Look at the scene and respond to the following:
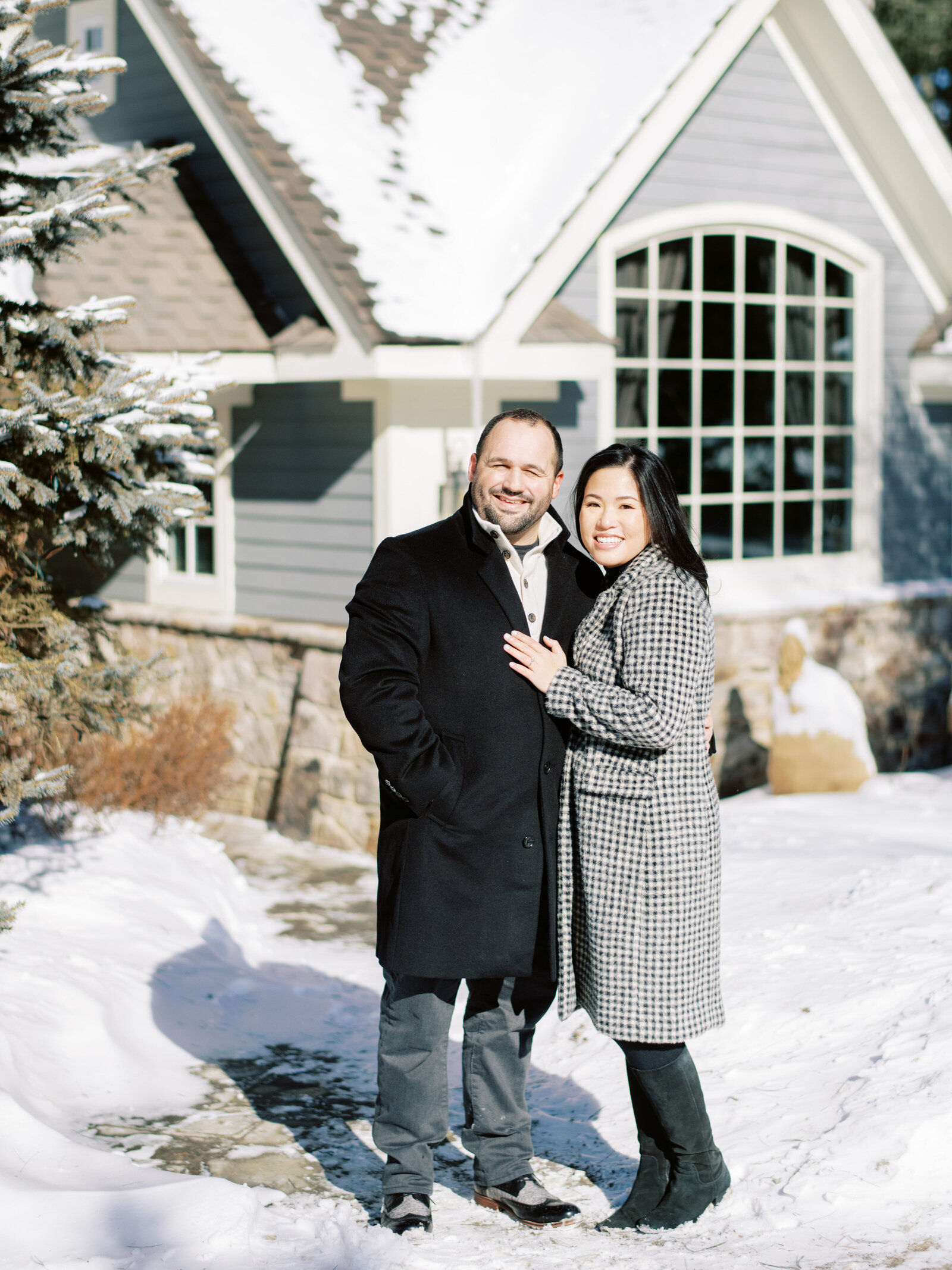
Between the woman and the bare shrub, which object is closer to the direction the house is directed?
the woman

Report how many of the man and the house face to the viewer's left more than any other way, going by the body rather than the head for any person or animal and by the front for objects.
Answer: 0

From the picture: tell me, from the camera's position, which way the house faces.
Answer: facing the viewer

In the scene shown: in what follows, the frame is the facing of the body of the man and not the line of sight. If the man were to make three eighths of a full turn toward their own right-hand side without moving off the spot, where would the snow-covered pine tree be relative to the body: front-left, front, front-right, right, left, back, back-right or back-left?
front-right

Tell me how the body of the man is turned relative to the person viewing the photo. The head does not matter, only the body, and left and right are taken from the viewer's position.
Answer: facing the viewer and to the right of the viewer

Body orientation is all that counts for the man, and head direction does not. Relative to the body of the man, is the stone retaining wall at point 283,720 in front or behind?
behind

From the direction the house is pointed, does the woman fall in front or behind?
in front

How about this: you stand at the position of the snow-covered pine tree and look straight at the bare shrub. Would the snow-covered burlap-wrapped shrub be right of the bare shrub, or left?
right

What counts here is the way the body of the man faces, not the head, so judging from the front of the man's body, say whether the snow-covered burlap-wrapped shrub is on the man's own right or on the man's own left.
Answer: on the man's own left
